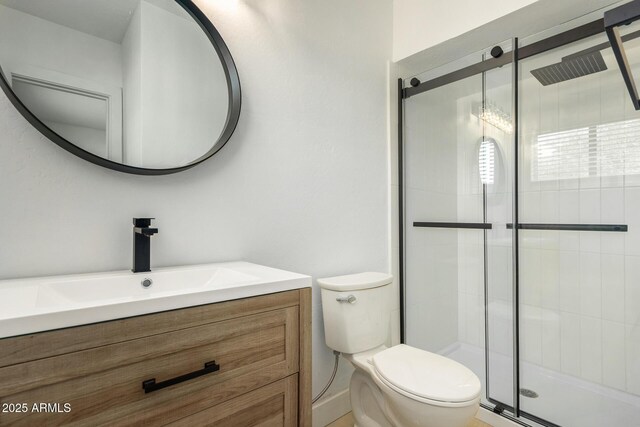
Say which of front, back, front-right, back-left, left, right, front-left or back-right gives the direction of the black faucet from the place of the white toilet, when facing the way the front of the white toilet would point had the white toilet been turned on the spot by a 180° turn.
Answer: left

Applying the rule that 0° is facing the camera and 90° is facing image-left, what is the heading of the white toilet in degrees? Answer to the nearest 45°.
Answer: approximately 315°

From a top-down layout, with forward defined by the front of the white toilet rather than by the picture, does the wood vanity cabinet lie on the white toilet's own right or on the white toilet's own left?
on the white toilet's own right

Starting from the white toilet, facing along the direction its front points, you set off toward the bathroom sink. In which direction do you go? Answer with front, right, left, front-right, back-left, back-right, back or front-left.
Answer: right

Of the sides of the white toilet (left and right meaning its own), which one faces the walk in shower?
left
